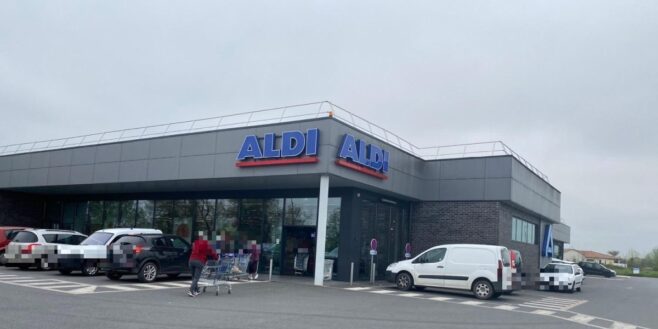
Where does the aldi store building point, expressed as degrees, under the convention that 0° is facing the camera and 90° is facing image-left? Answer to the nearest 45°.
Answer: approximately 45°

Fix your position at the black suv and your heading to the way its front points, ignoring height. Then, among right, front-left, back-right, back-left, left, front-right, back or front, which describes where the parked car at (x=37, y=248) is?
left

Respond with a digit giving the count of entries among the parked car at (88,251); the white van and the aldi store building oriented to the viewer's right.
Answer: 0

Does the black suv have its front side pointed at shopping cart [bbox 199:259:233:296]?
no

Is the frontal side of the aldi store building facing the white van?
no

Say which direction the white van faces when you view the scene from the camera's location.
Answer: facing away from the viewer and to the left of the viewer

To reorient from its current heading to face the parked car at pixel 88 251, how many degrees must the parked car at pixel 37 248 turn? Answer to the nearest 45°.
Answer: approximately 90° to its right

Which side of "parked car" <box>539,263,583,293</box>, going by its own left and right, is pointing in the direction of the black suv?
front

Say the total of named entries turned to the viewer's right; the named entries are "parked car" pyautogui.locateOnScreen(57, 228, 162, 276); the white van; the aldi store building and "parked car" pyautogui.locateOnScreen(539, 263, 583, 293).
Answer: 0

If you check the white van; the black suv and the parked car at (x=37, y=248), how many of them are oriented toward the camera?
0

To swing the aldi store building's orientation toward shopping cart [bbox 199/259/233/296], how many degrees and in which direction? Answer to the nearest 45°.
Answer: approximately 45° to its left
